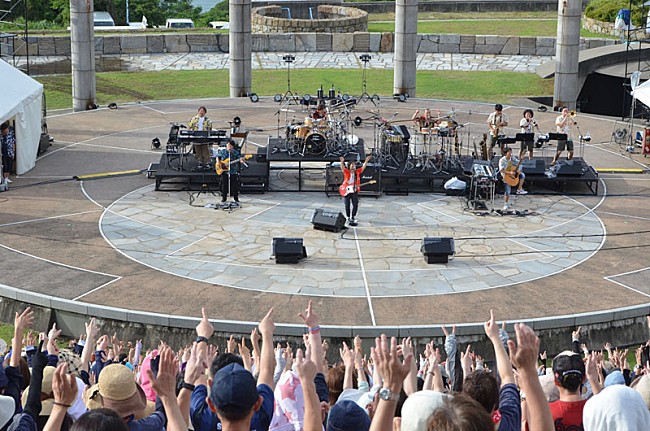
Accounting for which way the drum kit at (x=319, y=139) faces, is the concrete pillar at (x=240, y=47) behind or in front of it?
behind

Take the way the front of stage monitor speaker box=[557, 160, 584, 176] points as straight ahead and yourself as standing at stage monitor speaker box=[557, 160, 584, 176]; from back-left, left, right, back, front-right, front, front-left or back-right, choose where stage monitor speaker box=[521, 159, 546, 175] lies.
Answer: left

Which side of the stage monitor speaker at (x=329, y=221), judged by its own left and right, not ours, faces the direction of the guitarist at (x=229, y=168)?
left

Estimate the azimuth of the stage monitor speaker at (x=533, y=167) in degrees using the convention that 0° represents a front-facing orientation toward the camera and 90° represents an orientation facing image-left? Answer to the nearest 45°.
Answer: approximately 180°

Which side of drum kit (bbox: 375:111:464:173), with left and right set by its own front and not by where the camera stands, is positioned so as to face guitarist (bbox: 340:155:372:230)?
front

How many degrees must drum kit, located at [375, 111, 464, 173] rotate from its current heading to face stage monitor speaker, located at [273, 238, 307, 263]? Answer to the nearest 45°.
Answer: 0° — it already faces it

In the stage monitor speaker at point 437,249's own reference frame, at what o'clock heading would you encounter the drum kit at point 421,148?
The drum kit is roughly at 12 o'clock from the stage monitor speaker.

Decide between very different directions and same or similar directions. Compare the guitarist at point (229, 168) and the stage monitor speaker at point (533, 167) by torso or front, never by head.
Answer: very different directions

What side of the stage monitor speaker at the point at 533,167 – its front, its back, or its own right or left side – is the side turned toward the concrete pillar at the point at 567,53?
front

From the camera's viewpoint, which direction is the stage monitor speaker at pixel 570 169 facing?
away from the camera

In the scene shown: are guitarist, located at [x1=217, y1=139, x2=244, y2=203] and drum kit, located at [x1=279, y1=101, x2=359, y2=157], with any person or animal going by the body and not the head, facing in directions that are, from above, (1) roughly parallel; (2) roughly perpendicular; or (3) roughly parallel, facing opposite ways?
roughly parallel

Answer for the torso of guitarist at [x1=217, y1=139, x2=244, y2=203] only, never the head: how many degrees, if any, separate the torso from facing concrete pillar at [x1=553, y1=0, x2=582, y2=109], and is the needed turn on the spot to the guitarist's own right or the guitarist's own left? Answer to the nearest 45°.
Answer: approximately 135° to the guitarist's own left

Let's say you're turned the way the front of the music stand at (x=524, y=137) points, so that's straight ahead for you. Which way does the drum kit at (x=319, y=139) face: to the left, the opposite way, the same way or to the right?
the opposite way

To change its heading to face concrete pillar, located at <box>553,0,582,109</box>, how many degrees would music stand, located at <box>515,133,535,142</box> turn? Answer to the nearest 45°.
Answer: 0° — it already faces it

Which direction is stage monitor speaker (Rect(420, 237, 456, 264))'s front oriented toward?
away from the camera

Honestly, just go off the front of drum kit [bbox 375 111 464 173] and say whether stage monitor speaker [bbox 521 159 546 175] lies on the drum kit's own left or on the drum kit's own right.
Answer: on the drum kit's own left

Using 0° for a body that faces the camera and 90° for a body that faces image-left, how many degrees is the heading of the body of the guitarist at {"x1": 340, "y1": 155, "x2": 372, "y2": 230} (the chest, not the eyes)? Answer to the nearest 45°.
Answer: approximately 0°
